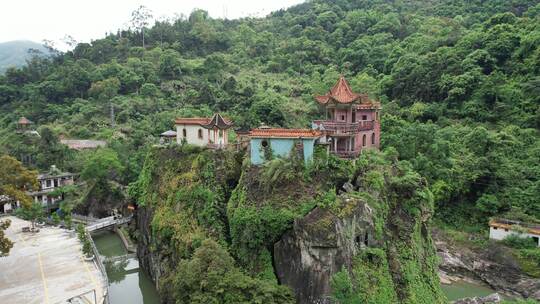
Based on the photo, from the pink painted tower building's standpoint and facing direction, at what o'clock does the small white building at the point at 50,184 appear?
The small white building is roughly at 2 o'clock from the pink painted tower building.

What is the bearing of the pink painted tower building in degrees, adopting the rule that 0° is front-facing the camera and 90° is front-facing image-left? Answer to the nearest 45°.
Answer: approximately 45°

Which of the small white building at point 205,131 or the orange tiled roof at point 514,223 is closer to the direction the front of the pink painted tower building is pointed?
the small white building

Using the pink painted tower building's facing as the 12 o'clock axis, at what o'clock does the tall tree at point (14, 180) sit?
The tall tree is roughly at 1 o'clock from the pink painted tower building.

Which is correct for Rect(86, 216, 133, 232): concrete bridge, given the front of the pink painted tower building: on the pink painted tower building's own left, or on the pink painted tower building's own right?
on the pink painted tower building's own right

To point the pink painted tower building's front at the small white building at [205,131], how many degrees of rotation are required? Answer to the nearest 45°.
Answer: approximately 45° to its right

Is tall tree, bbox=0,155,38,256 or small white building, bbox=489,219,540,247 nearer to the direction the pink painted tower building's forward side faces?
the tall tree

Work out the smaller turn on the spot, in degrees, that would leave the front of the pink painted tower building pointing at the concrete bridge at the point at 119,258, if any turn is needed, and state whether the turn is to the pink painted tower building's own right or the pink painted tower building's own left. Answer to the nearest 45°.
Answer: approximately 45° to the pink painted tower building's own right
